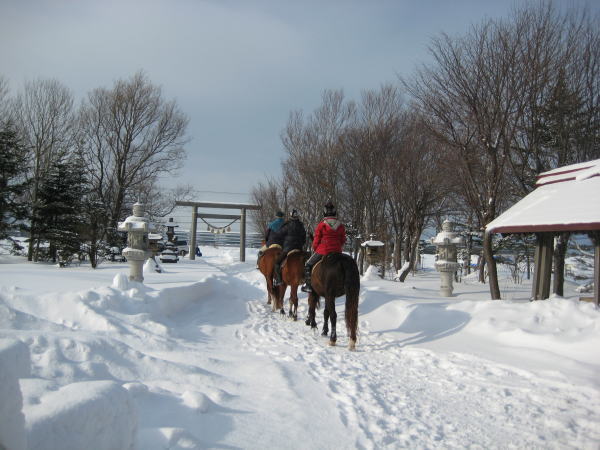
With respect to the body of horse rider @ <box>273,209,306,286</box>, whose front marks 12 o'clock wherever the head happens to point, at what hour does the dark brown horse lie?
The dark brown horse is roughly at 7 o'clock from the horse rider.

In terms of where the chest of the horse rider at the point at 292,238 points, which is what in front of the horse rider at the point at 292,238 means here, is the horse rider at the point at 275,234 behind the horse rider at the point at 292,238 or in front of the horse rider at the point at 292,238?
in front

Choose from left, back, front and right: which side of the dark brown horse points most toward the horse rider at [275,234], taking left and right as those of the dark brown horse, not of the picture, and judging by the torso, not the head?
front

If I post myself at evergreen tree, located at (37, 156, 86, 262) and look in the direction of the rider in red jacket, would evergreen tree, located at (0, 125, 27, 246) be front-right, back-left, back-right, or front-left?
back-right

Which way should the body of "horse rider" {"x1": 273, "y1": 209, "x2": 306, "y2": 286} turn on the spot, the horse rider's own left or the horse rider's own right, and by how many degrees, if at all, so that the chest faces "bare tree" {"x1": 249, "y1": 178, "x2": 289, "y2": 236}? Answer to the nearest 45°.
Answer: approximately 45° to the horse rider's own right

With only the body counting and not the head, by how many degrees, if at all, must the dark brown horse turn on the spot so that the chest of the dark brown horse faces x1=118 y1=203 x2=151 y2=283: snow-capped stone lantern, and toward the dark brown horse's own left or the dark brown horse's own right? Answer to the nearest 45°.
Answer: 0° — it already faces it

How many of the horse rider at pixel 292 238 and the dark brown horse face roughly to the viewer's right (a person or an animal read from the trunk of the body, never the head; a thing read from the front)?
0

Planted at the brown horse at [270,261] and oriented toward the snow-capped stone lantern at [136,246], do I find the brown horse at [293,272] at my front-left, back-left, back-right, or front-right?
back-left

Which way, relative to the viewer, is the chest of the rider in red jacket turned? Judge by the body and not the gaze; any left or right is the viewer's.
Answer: facing away from the viewer and to the left of the viewer

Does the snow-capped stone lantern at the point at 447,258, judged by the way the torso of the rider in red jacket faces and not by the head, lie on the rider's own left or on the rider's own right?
on the rider's own right

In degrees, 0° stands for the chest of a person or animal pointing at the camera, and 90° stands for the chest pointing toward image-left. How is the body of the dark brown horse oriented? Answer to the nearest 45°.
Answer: approximately 135°

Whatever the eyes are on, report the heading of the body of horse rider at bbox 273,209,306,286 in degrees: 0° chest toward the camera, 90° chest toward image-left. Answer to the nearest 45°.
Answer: approximately 135°
